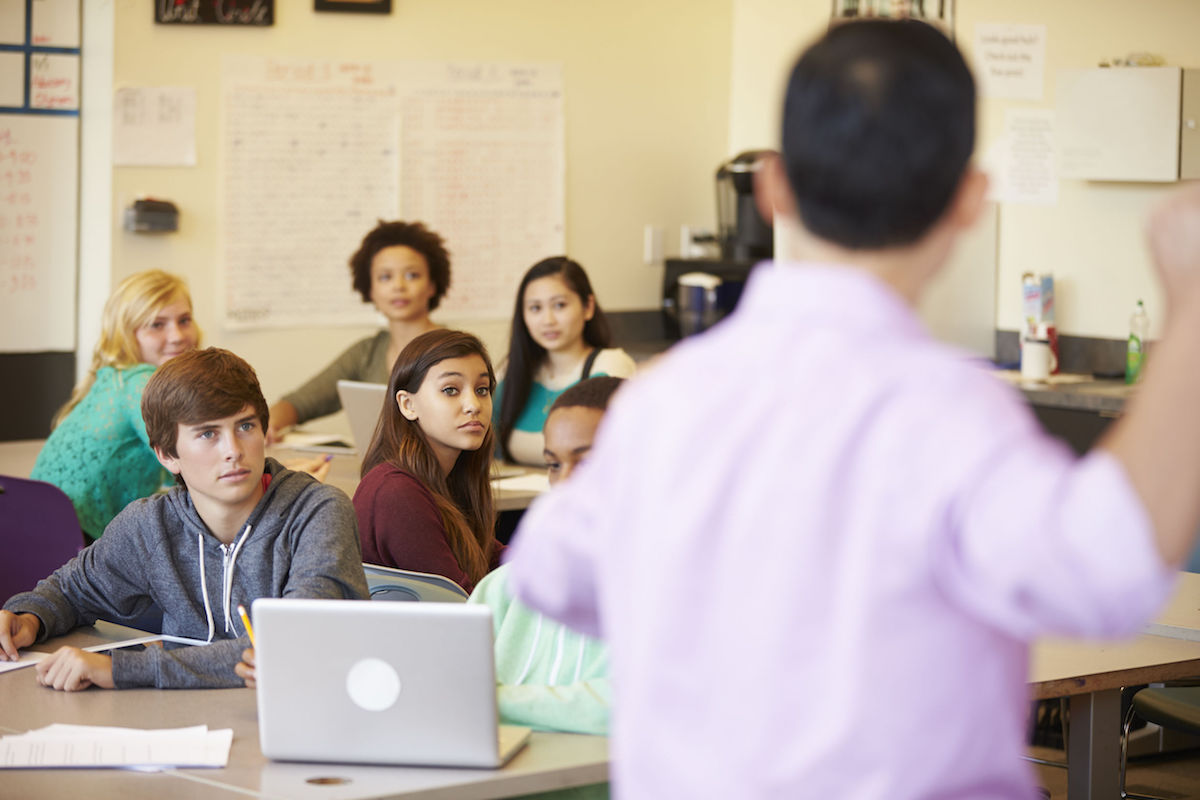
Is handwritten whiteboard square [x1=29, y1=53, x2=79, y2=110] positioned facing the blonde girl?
yes

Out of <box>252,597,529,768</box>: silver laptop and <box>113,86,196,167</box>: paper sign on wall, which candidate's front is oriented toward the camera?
the paper sign on wall

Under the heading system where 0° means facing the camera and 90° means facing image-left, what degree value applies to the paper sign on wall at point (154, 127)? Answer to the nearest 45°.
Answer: approximately 0°

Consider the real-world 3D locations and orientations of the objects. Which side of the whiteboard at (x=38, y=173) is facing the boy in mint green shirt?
front

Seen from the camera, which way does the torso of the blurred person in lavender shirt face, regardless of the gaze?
away from the camera

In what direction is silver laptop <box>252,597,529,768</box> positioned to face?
away from the camera

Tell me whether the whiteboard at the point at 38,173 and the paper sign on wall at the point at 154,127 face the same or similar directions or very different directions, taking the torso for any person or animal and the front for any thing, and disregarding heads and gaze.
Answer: same or similar directions

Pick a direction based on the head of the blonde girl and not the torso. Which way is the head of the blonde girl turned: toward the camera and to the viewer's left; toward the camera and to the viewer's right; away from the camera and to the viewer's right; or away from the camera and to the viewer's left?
toward the camera and to the viewer's right

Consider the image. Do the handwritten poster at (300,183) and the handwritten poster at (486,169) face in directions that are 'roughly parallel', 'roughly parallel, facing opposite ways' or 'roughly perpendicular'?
roughly parallel

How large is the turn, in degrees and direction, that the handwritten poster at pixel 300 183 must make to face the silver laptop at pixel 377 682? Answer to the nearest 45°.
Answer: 0° — it already faces it

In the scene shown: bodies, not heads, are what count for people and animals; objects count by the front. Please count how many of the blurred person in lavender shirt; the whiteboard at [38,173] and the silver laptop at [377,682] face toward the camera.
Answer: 1

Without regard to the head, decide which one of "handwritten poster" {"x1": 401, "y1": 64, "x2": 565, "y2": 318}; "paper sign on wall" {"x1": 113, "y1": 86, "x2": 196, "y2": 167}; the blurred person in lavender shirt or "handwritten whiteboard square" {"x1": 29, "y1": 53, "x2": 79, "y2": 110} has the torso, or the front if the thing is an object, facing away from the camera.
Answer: the blurred person in lavender shirt

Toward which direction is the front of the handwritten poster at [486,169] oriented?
toward the camera

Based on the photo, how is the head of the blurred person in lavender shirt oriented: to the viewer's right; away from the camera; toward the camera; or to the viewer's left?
away from the camera

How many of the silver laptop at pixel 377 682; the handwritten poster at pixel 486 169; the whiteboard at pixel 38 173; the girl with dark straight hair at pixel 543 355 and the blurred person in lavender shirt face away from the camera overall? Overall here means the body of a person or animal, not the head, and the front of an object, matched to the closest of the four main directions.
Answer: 2

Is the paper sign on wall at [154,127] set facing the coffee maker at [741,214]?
no

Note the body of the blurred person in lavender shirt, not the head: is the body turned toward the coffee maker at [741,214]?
yes
